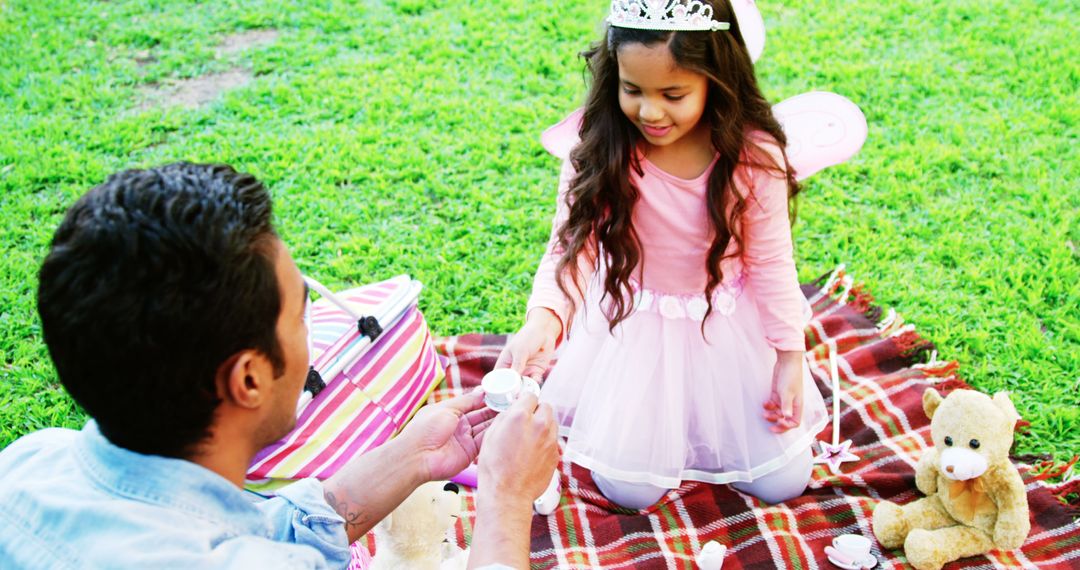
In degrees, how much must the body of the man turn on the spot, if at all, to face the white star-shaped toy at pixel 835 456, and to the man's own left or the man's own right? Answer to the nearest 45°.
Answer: approximately 45° to the man's own right

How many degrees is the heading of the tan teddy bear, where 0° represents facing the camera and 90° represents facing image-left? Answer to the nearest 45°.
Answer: approximately 45°

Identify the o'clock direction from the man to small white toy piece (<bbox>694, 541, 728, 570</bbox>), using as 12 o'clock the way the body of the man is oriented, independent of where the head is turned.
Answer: The small white toy piece is roughly at 1 o'clock from the man.

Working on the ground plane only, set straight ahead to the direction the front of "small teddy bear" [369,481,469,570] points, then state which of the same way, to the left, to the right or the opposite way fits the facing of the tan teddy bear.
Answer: the opposite way

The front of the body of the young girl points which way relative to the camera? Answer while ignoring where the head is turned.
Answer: toward the camera

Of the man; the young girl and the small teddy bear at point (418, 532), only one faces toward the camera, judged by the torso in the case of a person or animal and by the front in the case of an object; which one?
the young girl

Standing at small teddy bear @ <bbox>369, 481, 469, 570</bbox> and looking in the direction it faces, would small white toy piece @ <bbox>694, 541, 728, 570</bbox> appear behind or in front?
in front

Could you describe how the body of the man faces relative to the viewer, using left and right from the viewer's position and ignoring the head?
facing away from the viewer and to the right of the viewer

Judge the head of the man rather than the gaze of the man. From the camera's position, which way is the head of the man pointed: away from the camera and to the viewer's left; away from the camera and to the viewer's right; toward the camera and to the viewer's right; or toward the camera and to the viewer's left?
away from the camera and to the viewer's right

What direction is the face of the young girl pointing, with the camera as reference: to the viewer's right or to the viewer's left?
to the viewer's left
